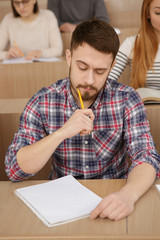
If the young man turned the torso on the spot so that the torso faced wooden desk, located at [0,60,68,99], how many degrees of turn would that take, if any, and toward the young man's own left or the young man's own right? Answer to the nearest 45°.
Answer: approximately 180°

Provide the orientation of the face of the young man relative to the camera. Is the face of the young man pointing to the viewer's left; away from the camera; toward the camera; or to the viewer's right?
toward the camera

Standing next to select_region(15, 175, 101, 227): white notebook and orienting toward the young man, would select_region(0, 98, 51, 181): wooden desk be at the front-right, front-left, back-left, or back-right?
front-left

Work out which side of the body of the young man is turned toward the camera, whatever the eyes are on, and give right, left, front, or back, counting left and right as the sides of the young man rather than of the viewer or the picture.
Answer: front

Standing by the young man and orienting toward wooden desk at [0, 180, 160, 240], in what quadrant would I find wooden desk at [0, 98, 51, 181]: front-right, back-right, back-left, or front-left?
back-right
